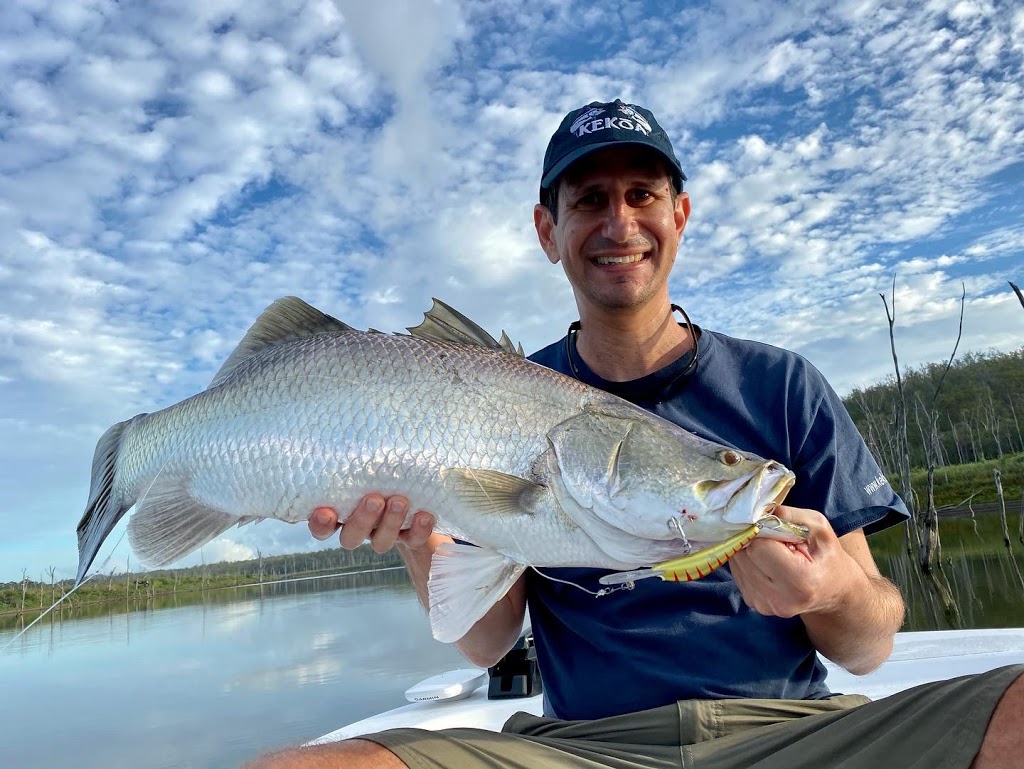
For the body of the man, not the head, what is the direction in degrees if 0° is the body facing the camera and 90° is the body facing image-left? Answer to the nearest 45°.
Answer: approximately 0°

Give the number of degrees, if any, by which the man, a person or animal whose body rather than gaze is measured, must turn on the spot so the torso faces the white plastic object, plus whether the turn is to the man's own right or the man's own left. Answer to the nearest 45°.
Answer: approximately 135° to the man's own right
